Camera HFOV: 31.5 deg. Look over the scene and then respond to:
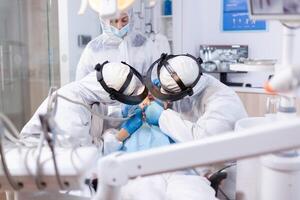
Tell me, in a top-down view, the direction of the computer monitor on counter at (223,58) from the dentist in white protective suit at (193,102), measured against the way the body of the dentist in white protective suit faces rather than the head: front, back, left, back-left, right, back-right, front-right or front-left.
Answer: back-right

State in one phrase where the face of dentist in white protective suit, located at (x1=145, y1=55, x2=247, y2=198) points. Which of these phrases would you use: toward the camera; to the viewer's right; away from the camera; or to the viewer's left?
to the viewer's left

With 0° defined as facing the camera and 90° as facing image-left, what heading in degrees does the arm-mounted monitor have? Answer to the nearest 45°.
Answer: approximately 0°

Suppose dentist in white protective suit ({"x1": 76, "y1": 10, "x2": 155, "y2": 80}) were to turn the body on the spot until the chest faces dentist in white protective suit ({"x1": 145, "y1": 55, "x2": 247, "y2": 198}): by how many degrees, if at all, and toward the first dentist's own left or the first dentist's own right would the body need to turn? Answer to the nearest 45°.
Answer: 0° — they already face them

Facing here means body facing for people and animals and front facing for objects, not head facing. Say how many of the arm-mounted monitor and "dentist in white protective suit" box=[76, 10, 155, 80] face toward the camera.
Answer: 2

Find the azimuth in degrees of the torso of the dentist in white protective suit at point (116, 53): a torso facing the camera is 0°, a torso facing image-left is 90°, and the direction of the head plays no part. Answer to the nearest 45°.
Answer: approximately 0°
